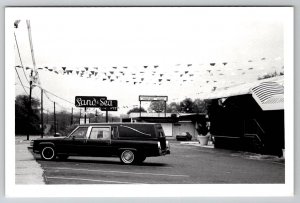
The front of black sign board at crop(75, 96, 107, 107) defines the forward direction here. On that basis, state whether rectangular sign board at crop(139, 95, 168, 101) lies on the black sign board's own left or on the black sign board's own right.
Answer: on the black sign board's own left

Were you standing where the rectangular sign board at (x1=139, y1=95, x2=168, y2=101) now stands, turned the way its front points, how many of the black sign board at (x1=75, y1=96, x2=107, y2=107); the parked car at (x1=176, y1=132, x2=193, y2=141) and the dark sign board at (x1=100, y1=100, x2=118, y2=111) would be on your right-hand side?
2

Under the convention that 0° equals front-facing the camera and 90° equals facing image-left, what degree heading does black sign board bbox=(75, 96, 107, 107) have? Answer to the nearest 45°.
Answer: approximately 0°

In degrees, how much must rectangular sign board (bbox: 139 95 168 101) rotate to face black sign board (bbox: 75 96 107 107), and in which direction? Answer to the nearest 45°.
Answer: approximately 90° to its right
